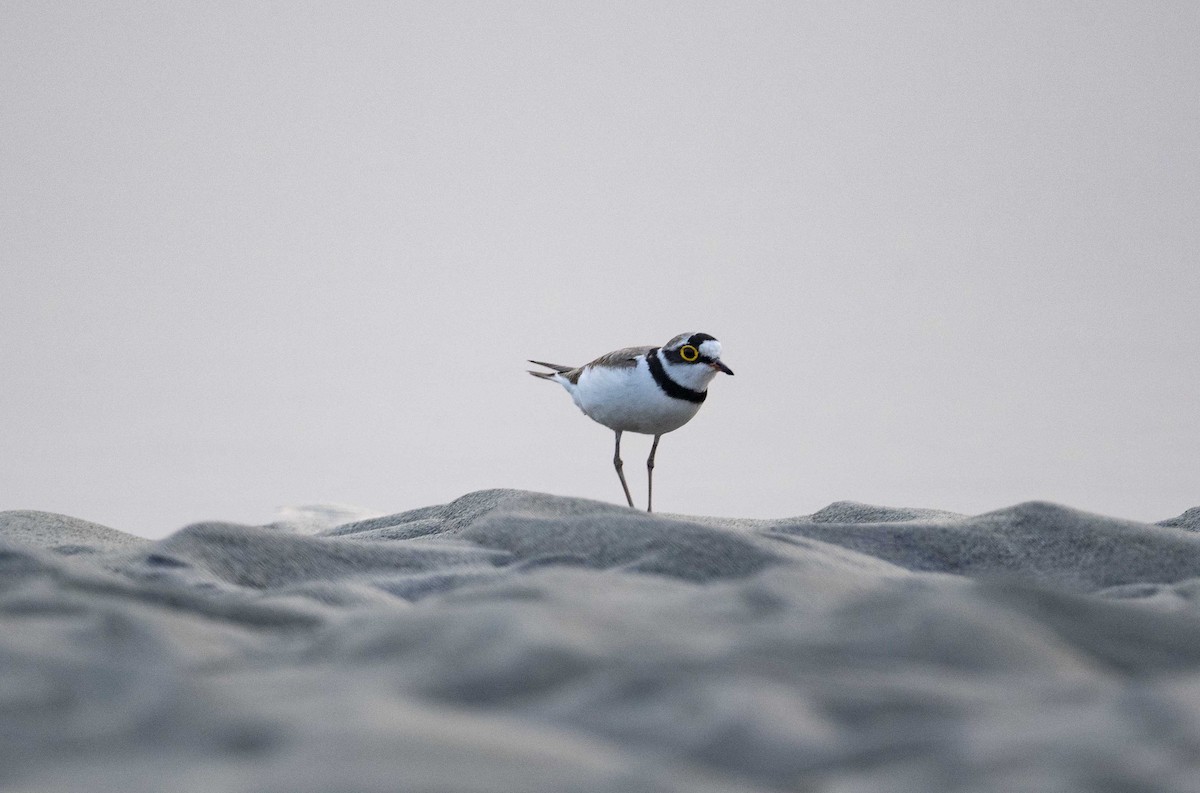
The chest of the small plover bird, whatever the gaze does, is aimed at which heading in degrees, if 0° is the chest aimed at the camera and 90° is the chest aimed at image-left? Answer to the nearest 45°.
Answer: approximately 315°
